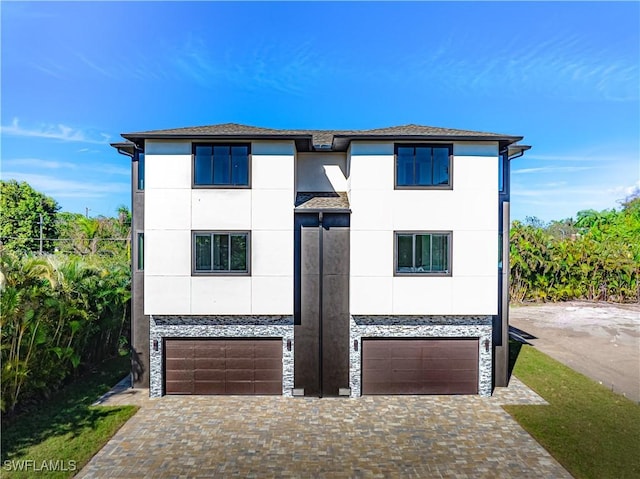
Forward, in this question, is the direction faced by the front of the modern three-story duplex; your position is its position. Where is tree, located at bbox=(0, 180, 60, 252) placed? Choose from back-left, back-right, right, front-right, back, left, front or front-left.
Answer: back-right

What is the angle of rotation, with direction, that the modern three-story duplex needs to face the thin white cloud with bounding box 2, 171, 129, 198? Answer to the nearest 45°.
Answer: approximately 135° to its right

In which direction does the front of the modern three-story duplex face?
toward the camera
